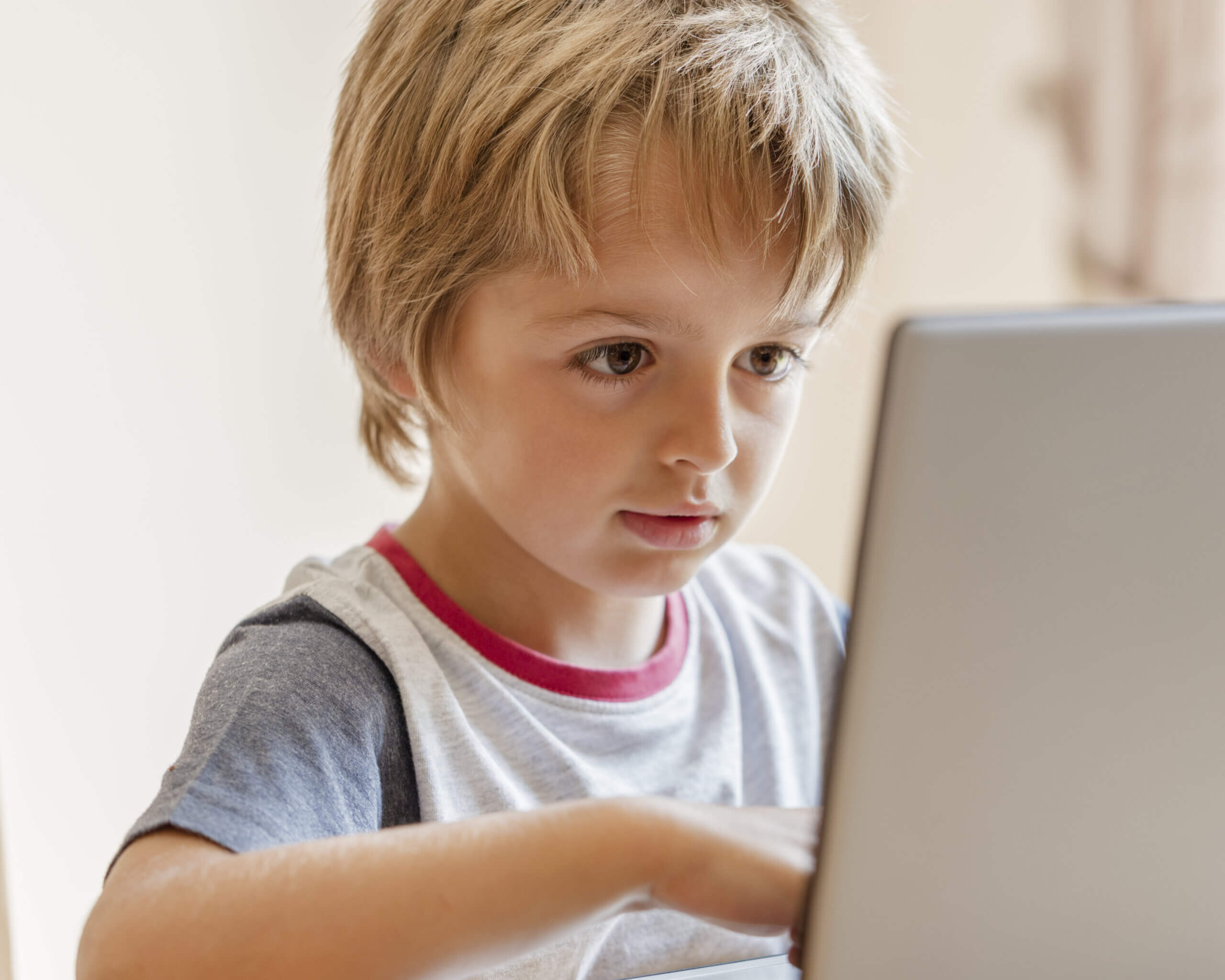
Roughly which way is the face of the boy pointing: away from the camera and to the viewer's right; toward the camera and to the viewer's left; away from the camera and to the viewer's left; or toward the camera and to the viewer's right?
toward the camera and to the viewer's right

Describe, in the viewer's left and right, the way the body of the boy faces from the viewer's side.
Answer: facing the viewer and to the right of the viewer
